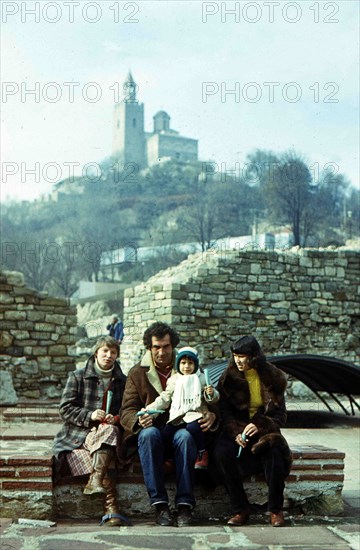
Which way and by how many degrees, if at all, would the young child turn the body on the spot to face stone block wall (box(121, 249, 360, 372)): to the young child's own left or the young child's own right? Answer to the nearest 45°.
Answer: approximately 180°

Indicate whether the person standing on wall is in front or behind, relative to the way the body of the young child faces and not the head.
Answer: behind

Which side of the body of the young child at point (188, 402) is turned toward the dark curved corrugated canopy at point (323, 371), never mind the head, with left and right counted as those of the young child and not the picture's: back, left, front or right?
back

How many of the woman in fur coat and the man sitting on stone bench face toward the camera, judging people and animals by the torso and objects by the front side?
2

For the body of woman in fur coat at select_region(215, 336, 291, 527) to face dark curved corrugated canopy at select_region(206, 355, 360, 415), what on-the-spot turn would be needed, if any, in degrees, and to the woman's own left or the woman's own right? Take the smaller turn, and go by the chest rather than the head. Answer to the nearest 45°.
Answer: approximately 180°

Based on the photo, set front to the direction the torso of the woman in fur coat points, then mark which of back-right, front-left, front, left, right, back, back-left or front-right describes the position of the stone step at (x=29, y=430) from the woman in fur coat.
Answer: back-right

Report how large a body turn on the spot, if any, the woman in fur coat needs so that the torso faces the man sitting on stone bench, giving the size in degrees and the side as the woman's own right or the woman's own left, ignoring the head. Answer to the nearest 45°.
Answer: approximately 90° to the woman's own right
